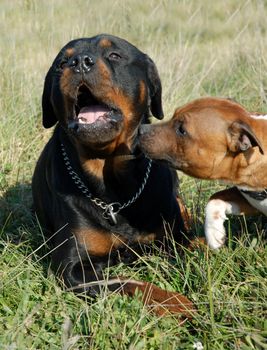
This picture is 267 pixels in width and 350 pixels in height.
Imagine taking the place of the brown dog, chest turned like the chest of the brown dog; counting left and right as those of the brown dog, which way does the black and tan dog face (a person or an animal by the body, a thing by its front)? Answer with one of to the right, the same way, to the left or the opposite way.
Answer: to the left

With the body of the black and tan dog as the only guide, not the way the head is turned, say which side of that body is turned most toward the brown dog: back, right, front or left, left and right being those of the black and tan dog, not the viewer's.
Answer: left

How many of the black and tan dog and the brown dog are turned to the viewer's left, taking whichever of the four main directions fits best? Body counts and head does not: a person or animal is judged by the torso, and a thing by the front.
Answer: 1

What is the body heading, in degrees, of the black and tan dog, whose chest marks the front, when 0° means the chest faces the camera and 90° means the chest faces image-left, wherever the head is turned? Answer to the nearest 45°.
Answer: approximately 0°

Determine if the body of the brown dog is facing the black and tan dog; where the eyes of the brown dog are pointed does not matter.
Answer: yes

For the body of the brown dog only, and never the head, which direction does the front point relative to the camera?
to the viewer's left
